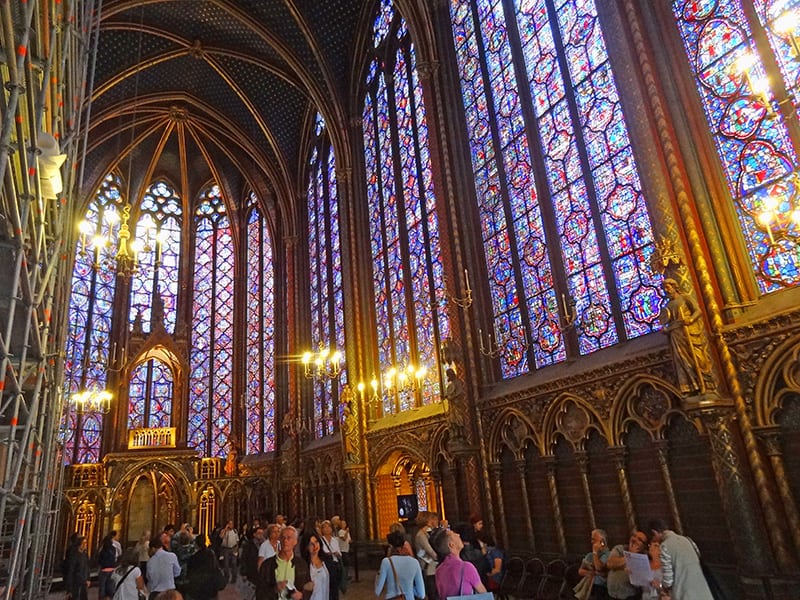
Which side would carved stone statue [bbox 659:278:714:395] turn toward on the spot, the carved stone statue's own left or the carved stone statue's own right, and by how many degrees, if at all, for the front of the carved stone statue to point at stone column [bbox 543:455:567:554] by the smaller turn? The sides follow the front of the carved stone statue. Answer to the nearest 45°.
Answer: approximately 90° to the carved stone statue's own right

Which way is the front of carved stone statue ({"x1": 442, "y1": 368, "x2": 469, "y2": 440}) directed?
to the viewer's left

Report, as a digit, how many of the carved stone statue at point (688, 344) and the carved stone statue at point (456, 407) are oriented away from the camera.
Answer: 0

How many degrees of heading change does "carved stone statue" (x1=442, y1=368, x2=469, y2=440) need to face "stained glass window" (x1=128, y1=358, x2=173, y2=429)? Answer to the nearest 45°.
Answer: approximately 45° to its right

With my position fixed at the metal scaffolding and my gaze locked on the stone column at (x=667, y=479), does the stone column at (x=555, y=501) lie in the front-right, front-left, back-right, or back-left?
front-left

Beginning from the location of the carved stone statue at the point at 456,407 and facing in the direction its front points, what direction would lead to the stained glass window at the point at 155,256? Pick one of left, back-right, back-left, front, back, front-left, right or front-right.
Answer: front-right

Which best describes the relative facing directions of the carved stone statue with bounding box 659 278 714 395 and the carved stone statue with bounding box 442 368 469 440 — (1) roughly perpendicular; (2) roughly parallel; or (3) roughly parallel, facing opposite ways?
roughly parallel

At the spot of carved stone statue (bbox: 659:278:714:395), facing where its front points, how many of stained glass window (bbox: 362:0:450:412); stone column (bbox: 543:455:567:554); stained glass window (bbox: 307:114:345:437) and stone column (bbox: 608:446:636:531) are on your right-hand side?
4

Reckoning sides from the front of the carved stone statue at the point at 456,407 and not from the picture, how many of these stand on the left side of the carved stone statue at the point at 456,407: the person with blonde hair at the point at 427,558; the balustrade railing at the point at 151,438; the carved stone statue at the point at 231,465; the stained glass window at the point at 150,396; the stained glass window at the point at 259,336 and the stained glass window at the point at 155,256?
1

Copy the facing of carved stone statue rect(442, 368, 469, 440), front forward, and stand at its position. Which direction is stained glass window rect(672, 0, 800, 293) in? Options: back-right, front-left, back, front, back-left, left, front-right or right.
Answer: back-left

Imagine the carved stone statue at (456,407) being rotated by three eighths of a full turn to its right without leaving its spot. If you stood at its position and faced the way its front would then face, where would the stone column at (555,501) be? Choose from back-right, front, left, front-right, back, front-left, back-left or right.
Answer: right

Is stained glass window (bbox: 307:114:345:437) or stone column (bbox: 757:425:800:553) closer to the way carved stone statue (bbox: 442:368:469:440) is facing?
the stained glass window

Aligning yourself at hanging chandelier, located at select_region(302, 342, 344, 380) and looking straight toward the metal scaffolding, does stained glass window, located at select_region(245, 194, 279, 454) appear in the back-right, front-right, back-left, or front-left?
back-right

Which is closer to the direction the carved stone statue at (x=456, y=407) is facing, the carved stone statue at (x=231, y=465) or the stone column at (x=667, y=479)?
the carved stone statue

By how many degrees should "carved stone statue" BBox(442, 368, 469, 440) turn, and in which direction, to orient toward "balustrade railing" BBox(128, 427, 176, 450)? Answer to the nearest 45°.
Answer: approximately 45° to its right

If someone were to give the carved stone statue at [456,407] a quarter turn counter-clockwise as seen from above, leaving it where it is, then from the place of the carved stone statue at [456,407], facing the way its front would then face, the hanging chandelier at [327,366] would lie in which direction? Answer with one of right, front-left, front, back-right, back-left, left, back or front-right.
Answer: back-right
